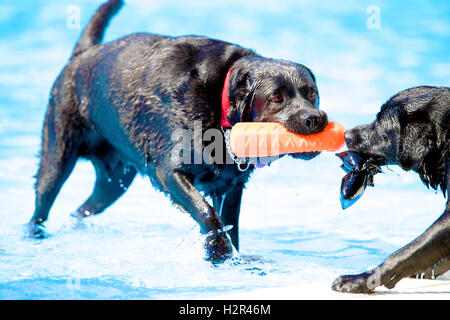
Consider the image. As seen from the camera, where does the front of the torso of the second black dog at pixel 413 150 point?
to the viewer's left
